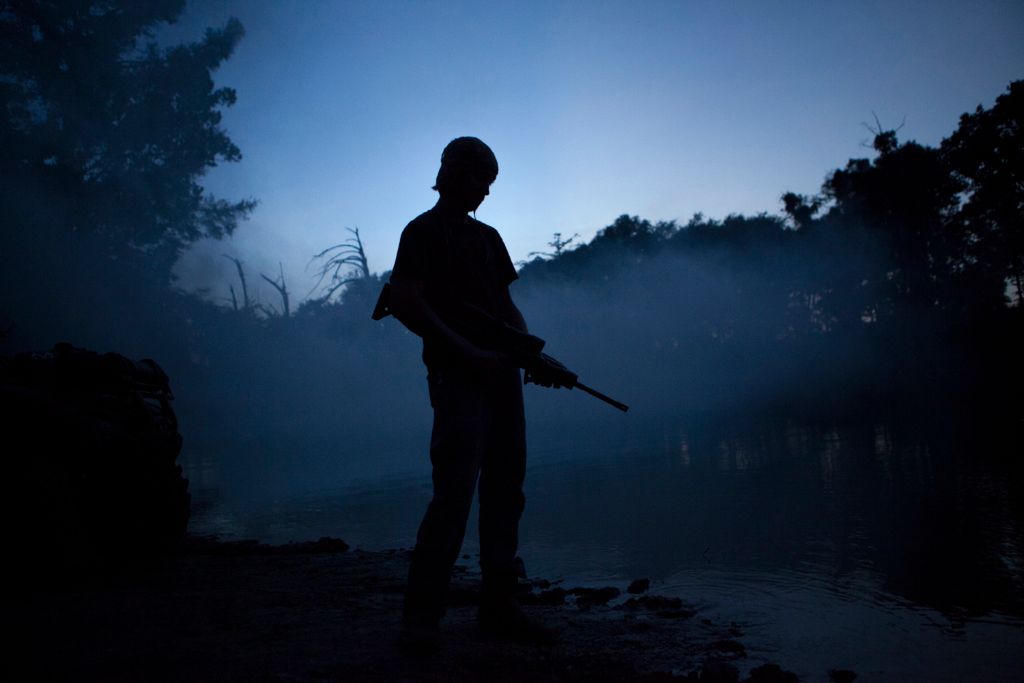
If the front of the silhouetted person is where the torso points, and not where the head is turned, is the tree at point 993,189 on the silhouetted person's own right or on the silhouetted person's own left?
on the silhouetted person's own left

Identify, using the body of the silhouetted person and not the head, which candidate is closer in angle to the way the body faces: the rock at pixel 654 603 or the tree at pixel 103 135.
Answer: the rock

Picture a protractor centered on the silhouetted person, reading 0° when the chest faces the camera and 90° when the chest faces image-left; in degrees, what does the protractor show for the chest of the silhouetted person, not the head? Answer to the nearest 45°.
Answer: approximately 315°

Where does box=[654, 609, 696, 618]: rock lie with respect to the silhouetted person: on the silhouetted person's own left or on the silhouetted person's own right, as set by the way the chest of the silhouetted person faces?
on the silhouetted person's own left

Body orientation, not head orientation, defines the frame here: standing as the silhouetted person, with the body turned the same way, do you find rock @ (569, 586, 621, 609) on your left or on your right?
on your left

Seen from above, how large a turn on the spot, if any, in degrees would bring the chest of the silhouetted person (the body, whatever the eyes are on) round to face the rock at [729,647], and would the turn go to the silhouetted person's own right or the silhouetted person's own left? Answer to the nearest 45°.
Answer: approximately 45° to the silhouetted person's own left

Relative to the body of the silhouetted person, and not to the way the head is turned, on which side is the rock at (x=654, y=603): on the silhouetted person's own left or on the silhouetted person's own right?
on the silhouetted person's own left

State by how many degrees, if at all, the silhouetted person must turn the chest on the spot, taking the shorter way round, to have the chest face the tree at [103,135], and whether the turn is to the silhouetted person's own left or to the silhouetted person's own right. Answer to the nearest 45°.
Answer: approximately 180°
